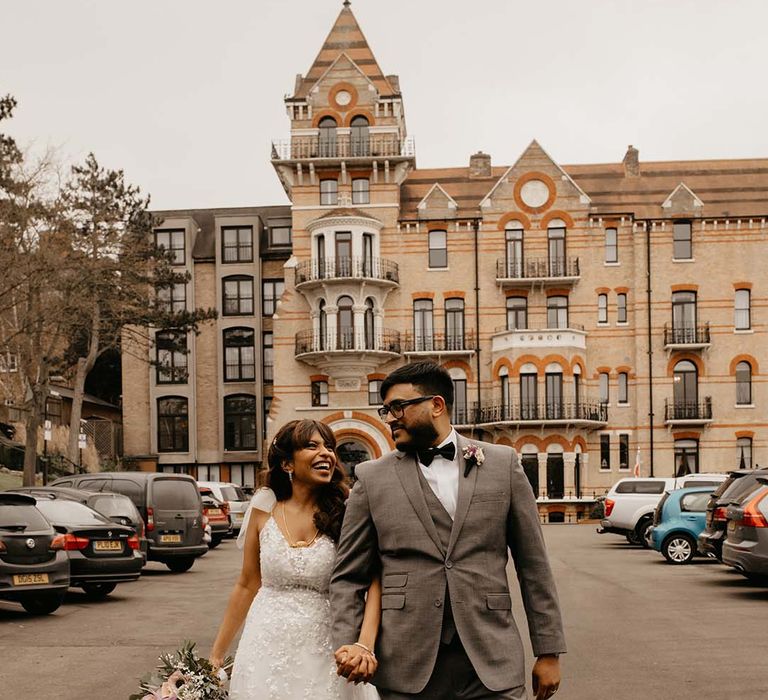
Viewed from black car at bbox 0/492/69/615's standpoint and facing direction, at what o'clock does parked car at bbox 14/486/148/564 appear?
The parked car is roughly at 2 o'clock from the black car.

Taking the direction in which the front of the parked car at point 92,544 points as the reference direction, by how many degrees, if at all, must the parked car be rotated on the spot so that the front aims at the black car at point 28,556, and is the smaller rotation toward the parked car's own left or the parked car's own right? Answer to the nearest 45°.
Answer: approximately 135° to the parked car's own left

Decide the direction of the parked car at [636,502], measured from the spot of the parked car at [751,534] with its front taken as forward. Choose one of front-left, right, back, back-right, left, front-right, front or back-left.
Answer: front-left

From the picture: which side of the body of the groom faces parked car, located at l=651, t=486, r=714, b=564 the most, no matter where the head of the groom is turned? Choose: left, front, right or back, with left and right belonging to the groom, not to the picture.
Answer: back

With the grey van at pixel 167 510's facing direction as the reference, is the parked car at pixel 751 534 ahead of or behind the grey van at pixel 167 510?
behind

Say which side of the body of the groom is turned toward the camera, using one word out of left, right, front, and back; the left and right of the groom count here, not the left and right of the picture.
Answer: front

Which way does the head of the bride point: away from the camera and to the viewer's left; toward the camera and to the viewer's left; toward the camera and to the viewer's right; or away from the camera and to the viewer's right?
toward the camera and to the viewer's right

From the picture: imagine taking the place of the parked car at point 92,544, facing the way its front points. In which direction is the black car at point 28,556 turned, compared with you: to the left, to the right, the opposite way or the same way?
the same way

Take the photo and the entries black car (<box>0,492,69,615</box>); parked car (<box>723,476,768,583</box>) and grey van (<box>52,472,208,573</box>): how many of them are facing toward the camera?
0

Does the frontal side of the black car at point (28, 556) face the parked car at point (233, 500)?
no

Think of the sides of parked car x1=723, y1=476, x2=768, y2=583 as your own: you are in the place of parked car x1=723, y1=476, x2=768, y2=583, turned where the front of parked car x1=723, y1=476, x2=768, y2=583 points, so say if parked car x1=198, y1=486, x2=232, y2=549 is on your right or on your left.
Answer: on your left

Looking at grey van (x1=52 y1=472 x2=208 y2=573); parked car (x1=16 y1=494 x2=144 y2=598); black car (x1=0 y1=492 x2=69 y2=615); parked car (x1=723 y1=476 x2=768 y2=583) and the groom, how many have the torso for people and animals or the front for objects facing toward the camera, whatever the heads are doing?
1

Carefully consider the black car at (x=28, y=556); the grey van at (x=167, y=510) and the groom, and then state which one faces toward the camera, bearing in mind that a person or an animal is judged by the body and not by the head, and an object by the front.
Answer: the groom

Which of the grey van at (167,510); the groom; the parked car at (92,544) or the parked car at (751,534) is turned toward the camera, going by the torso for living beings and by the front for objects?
the groom

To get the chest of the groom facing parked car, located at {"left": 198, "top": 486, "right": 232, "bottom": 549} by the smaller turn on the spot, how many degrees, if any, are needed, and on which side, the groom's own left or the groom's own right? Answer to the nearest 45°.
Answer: approximately 180°

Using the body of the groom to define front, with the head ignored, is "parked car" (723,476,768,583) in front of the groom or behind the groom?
behind

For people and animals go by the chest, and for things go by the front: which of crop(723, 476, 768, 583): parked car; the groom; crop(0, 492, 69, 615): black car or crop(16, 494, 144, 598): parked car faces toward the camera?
the groom

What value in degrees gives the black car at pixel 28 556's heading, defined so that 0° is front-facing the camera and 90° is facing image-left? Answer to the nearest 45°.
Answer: approximately 135°

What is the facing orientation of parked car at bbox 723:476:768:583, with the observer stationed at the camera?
facing away from the viewer and to the right of the viewer

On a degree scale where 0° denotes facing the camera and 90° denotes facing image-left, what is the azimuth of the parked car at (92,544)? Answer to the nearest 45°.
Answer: approximately 135°
